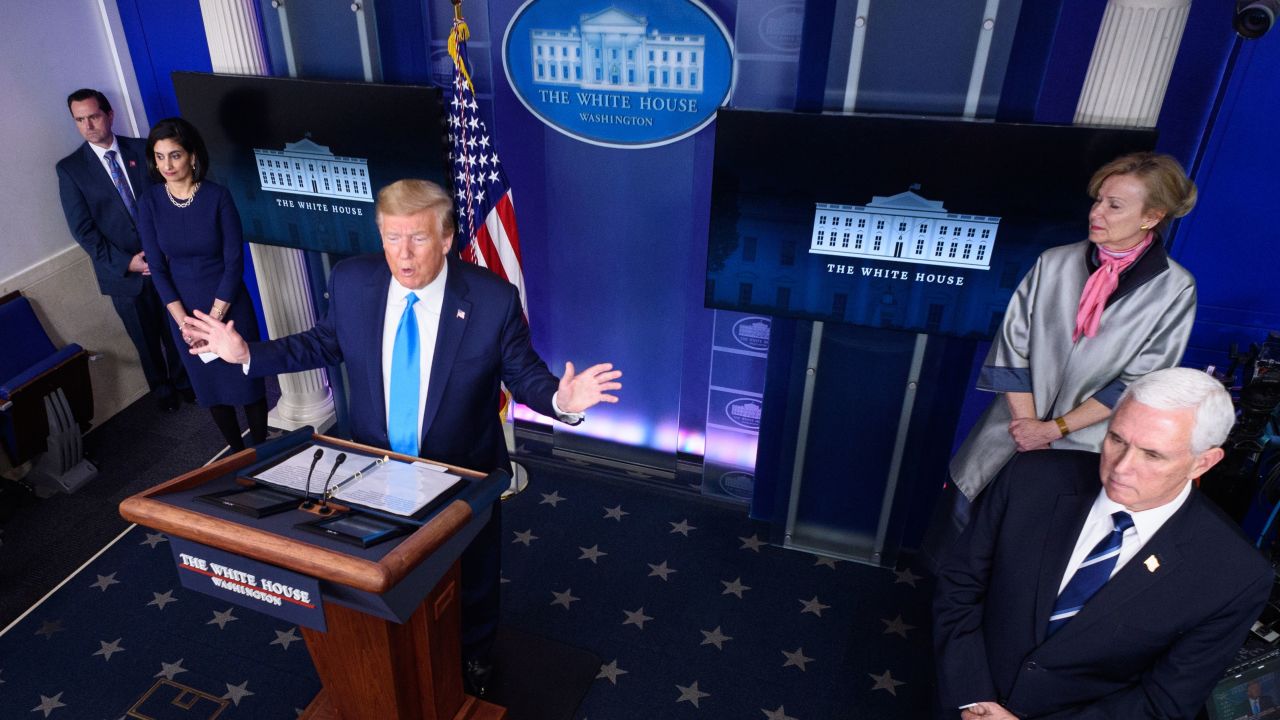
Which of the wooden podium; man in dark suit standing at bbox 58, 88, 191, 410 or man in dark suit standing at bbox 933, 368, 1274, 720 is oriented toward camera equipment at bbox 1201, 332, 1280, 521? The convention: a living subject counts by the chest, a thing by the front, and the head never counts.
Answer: man in dark suit standing at bbox 58, 88, 191, 410

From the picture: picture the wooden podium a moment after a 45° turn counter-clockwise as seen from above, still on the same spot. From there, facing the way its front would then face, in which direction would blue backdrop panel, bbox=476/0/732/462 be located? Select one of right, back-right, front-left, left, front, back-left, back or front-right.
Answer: back-left

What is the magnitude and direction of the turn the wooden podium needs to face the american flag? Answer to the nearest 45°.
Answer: approximately 180°

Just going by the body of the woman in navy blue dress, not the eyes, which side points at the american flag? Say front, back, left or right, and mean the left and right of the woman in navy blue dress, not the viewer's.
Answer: left

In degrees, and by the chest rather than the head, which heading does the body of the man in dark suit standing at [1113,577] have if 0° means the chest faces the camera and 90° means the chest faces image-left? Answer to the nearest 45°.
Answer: approximately 45°

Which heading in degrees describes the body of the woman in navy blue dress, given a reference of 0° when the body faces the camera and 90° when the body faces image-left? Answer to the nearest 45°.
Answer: approximately 45°

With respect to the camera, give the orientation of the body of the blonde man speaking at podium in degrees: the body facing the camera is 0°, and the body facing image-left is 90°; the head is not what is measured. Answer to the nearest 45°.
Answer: approximately 0°

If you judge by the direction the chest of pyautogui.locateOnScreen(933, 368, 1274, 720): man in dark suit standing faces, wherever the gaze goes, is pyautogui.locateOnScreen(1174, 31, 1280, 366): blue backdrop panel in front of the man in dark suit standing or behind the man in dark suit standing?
behind

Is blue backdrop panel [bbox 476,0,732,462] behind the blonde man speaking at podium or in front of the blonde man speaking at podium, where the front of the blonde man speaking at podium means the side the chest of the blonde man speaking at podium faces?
behind
